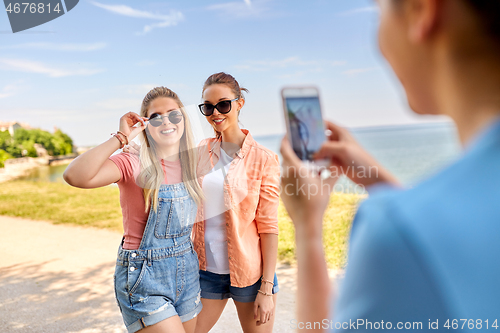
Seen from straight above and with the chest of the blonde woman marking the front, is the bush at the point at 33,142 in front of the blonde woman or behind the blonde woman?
behind

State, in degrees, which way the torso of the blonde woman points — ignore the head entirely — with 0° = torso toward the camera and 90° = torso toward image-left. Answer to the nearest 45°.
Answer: approximately 315°

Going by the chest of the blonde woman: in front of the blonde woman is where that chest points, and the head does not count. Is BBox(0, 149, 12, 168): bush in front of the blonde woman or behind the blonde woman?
behind
